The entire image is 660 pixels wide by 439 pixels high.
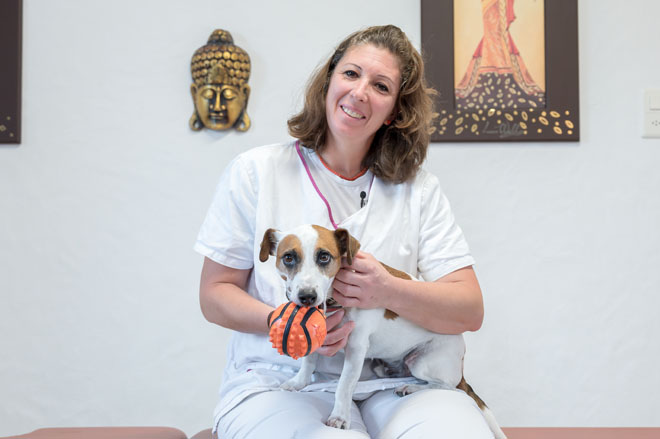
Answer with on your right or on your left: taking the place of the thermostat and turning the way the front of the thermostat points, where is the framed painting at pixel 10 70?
on your right

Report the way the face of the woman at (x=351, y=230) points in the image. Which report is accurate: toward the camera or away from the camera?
toward the camera

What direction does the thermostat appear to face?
toward the camera

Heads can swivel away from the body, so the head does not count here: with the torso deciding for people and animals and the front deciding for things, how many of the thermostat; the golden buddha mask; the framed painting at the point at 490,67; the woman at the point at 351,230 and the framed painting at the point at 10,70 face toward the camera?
5

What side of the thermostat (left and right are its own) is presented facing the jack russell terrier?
front

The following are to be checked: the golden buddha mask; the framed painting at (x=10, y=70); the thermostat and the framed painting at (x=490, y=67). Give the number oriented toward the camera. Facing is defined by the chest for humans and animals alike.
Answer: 4

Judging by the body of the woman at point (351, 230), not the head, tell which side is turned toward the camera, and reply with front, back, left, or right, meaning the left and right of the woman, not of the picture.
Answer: front

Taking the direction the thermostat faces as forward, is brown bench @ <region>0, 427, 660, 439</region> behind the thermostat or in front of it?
in front

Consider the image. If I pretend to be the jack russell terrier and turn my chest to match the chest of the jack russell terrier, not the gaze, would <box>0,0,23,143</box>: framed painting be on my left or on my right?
on my right

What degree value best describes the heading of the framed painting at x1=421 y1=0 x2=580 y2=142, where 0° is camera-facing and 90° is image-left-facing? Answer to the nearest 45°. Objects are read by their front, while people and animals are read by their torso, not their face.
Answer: approximately 0°

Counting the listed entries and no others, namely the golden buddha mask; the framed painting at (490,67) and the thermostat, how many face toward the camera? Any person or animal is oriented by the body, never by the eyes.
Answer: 3

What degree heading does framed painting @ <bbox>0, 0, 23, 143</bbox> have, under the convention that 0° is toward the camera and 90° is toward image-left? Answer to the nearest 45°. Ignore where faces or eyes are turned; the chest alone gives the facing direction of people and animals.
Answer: approximately 0°
